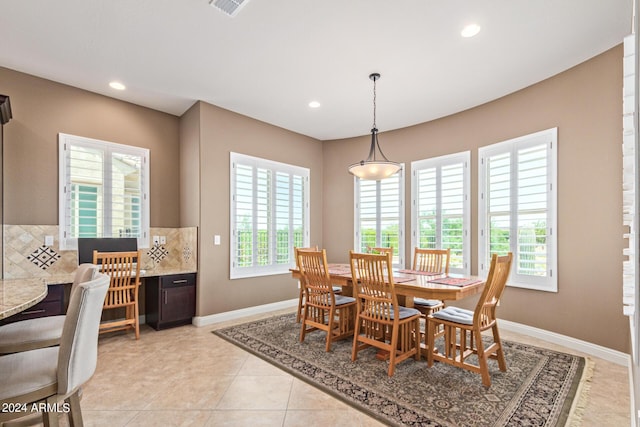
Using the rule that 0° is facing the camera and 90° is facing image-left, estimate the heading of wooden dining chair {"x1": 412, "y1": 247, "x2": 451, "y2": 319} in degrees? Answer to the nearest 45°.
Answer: approximately 45°

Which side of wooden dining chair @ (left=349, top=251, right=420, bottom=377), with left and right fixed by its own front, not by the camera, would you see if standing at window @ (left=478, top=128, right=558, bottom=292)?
front

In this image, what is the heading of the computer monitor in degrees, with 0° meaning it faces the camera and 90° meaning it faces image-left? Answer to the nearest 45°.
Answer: approximately 0°

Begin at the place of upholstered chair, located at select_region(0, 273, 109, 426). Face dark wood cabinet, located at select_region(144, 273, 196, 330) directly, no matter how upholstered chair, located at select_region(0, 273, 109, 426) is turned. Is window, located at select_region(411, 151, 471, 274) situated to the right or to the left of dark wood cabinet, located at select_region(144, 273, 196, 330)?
right

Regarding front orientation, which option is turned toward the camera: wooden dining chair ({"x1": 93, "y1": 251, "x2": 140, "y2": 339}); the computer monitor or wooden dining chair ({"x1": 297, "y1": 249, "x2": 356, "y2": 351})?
the computer monitor

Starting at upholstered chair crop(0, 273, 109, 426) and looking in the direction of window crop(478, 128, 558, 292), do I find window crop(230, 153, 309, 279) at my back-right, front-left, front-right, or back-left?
front-left

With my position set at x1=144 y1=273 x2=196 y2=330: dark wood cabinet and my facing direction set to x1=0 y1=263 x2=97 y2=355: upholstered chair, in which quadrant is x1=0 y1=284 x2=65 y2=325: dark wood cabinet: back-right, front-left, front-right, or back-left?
front-right

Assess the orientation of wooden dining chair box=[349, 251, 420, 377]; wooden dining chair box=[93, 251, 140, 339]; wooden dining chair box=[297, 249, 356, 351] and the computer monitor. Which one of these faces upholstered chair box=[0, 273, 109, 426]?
the computer monitor

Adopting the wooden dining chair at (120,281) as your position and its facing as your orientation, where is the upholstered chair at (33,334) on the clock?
The upholstered chair is roughly at 8 o'clock from the wooden dining chair.

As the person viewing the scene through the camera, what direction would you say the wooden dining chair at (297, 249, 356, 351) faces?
facing away from the viewer and to the right of the viewer

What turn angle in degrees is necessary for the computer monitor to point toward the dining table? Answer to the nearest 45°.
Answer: approximately 45° to its left

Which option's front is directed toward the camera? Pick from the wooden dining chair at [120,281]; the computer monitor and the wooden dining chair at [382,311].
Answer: the computer monitor

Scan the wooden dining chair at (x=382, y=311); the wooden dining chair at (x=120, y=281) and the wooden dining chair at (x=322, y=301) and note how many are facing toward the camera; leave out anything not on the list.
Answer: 0

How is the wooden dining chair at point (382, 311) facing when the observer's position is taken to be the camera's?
facing away from the viewer and to the right of the viewer

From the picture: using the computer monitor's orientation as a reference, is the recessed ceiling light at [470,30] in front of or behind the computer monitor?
in front

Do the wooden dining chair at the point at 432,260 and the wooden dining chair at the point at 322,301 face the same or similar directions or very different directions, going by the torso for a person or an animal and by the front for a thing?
very different directions

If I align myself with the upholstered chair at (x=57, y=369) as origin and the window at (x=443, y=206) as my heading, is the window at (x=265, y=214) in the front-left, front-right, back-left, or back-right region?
front-left
